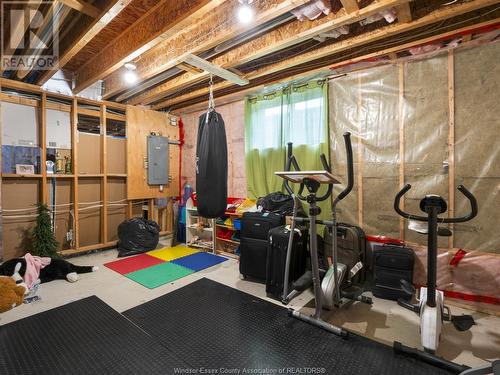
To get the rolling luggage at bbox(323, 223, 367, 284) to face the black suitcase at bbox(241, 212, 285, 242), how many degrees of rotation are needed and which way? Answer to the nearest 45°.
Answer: approximately 45° to its right

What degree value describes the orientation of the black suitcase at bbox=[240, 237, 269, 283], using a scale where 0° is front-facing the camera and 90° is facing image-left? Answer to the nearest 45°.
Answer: approximately 45°

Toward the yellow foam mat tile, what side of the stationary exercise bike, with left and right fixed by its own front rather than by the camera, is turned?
right

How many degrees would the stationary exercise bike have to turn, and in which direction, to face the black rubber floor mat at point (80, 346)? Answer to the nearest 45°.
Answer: approximately 45° to its right

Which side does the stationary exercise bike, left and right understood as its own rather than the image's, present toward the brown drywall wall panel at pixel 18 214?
right

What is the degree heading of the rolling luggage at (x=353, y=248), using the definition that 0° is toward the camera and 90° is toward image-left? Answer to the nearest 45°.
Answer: approximately 45°

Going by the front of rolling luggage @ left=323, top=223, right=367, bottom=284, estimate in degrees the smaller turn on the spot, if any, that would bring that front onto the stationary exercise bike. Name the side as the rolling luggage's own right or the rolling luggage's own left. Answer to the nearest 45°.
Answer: approximately 90° to the rolling luggage's own left
